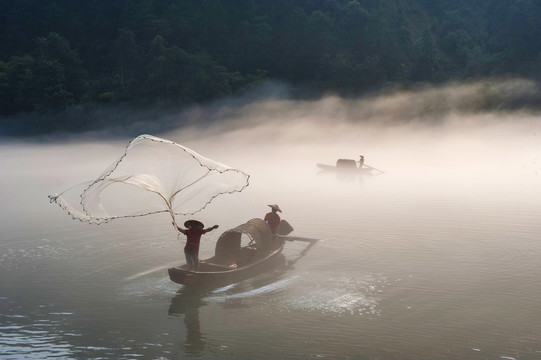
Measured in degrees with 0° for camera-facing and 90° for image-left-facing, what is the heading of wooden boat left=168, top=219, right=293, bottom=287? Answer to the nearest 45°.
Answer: approximately 45°
